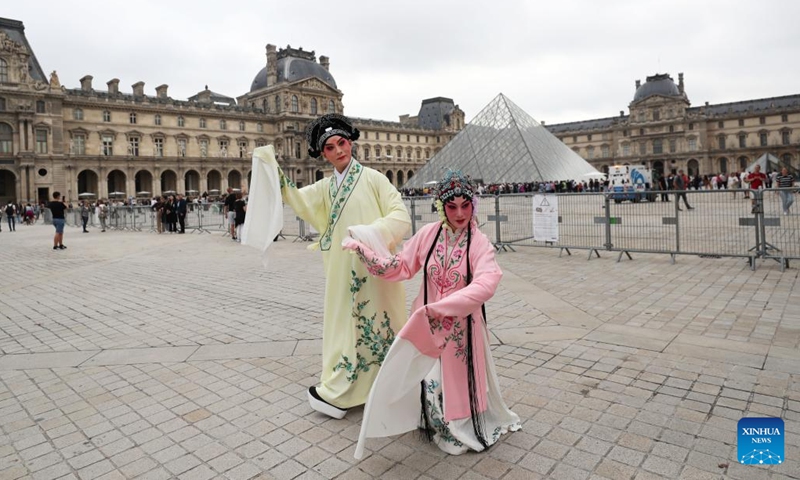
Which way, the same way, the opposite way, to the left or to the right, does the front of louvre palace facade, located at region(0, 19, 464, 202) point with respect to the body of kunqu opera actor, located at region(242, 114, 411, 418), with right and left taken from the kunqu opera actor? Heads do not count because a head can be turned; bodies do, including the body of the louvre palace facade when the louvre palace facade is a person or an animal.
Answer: to the left

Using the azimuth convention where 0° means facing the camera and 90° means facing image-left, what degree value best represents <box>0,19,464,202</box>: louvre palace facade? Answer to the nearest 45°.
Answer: approximately 315°

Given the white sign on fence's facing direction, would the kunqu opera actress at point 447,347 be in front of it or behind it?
in front

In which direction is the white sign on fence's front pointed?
toward the camera

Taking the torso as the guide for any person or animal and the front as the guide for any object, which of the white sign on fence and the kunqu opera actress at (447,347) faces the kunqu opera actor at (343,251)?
the white sign on fence

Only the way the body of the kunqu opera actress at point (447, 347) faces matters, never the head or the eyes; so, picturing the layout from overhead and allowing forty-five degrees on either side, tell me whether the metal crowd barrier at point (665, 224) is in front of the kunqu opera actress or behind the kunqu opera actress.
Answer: behind

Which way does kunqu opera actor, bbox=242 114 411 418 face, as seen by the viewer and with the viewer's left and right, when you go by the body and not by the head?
facing the viewer and to the left of the viewer

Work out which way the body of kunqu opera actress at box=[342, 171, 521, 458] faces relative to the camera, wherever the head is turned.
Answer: toward the camera

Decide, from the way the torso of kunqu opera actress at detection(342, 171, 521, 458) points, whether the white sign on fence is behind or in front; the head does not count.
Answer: behind

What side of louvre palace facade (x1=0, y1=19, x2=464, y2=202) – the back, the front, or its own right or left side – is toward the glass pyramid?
front

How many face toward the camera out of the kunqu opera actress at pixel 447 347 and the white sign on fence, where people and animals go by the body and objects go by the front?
2

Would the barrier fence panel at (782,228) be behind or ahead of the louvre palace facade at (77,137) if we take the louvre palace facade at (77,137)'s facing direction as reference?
ahead

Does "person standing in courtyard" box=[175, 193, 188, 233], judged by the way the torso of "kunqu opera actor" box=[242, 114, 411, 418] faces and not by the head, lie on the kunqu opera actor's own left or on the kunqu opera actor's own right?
on the kunqu opera actor's own right
